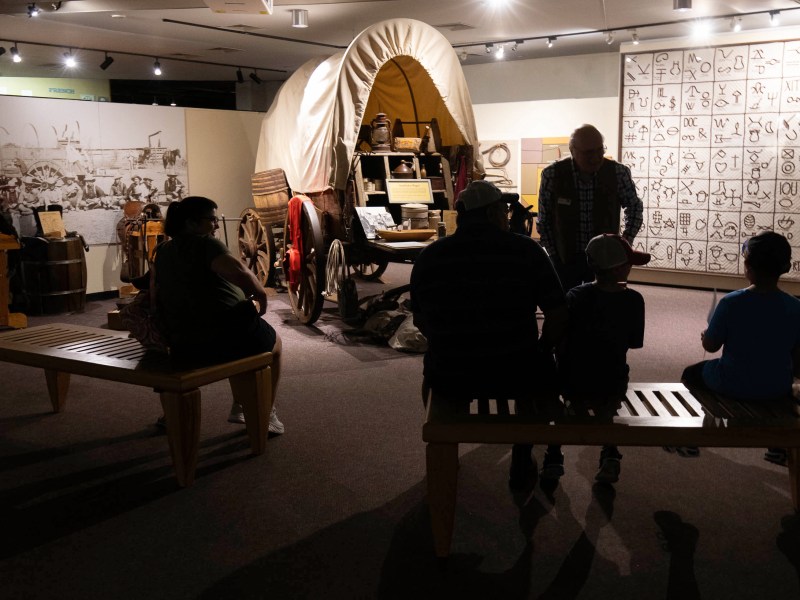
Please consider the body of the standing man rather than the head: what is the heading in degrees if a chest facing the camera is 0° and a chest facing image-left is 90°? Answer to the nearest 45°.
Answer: approximately 0°

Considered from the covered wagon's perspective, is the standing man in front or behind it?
behind

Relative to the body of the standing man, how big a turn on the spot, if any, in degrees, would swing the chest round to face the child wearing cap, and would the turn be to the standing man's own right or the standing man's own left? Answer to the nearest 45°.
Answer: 0° — they already face them

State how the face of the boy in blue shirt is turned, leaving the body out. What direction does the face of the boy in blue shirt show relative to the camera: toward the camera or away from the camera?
away from the camera

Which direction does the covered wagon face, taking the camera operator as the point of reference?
facing away from the viewer and to the left of the viewer

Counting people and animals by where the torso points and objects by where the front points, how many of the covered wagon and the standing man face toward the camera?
1

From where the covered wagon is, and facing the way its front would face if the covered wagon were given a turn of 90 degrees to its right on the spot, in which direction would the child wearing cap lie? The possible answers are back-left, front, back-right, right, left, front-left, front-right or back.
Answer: back-right

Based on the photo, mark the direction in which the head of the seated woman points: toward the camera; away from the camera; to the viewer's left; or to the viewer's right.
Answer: to the viewer's right

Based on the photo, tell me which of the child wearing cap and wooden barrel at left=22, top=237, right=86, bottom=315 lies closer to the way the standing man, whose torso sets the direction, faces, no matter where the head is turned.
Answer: the child wearing cap
